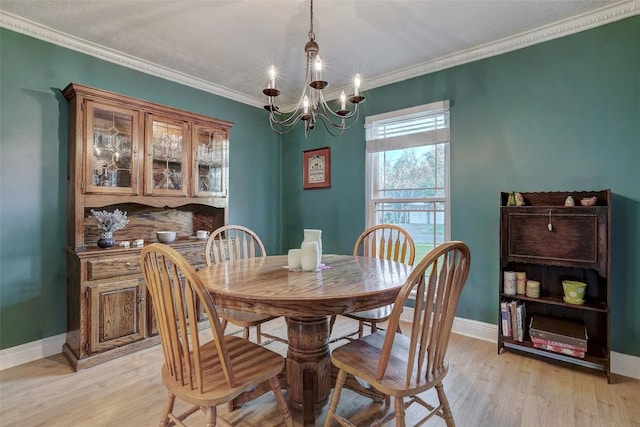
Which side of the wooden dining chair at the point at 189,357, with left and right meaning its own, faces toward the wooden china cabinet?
left

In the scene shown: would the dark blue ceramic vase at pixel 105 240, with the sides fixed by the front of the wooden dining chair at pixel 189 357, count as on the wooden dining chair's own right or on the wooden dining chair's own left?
on the wooden dining chair's own left

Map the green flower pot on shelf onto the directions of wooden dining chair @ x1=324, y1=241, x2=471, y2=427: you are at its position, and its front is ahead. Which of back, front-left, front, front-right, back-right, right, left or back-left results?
right

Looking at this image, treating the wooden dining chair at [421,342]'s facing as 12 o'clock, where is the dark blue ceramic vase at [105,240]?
The dark blue ceramic vase is roughly at 11 o'clock from the wooden dining chair.

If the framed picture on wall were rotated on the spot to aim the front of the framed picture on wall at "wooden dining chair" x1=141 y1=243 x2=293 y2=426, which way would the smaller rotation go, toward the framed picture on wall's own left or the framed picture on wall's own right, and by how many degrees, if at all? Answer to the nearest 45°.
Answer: approximately 45° to the framed picture on wall's own left

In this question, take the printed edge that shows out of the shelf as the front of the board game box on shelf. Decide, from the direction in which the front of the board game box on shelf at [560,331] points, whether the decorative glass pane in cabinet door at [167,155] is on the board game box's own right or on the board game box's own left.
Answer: on the board game box's own right

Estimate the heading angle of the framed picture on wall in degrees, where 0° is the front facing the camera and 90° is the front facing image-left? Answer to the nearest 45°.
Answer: approximately 45°

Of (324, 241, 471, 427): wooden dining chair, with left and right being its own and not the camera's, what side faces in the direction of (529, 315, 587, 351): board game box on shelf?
right

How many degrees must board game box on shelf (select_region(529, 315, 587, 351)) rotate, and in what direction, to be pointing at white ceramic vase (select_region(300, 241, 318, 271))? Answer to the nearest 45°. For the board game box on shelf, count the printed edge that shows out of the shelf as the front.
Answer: approximately 45° to its right
